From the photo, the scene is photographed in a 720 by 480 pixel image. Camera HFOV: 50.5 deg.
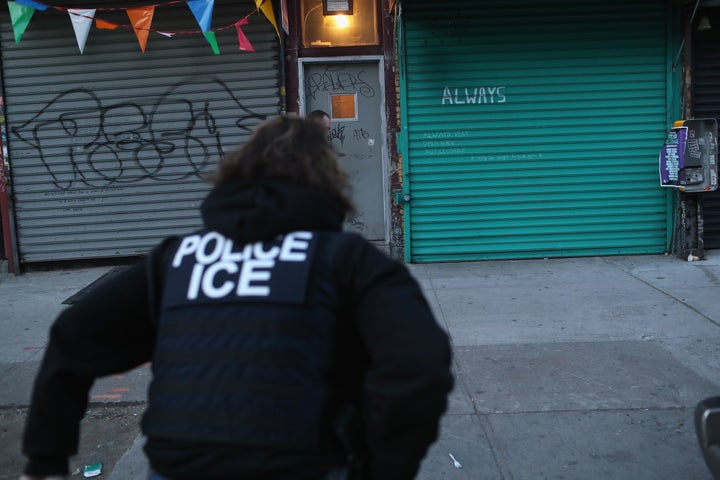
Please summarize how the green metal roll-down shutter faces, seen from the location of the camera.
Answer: facing the viewer

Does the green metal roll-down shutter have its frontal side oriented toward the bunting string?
no

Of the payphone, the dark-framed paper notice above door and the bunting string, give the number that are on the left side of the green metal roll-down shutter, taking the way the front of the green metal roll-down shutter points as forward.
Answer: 1

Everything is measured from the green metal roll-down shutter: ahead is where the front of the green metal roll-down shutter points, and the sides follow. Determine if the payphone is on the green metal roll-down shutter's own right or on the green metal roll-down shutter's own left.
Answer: on the green metal roll-down shutter's own left

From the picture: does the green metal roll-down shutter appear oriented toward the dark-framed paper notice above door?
no
